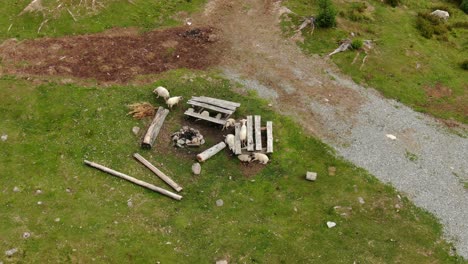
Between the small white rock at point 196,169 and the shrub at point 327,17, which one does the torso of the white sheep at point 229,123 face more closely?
the small white rock

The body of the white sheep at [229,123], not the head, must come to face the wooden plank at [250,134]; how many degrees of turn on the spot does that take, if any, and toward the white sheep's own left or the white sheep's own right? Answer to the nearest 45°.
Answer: approximately 90° to the white sheep's own left

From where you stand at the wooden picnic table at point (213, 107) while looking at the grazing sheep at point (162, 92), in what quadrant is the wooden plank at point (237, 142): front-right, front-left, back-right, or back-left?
back-left
